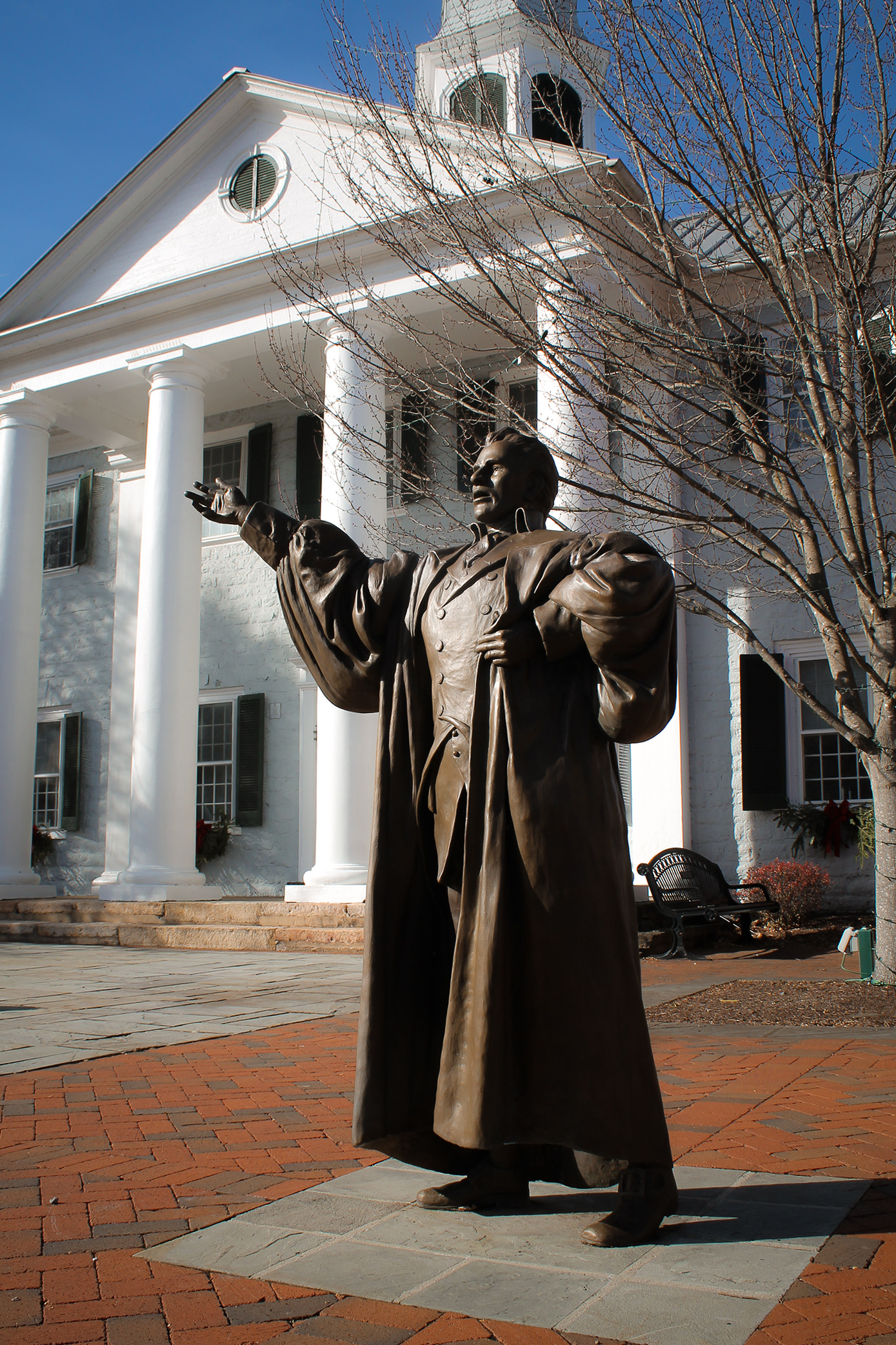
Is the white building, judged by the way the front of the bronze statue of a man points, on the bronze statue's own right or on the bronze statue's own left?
on the bronze statue's own right

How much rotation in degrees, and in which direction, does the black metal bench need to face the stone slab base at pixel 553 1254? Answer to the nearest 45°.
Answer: approximately 45° to its right

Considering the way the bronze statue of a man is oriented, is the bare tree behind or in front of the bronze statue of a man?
behind

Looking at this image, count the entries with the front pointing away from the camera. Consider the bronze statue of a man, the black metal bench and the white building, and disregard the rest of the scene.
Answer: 0

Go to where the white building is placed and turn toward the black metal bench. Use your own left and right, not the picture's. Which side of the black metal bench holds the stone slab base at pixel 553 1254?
right

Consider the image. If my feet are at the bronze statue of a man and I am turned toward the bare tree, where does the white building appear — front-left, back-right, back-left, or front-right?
front-left

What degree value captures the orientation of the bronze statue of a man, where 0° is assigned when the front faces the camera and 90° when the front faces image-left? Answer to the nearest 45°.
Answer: approximately 45°

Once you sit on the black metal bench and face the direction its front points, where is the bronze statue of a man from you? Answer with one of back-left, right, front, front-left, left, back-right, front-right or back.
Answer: front-right

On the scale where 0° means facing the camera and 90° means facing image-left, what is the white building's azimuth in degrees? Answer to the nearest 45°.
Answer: approximately 45°

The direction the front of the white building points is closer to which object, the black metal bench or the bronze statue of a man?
the bronze statue of a man
